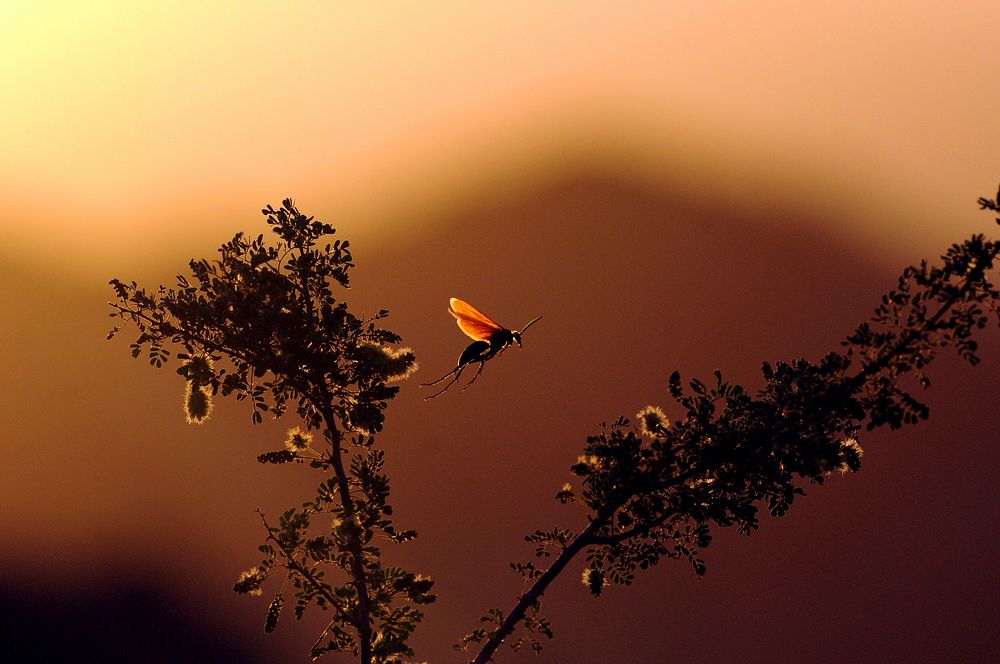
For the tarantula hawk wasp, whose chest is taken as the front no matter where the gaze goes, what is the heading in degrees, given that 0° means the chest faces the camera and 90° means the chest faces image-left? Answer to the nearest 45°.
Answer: approximately 270°

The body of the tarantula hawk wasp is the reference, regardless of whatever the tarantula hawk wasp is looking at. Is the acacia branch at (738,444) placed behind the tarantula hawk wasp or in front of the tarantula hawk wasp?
in front
